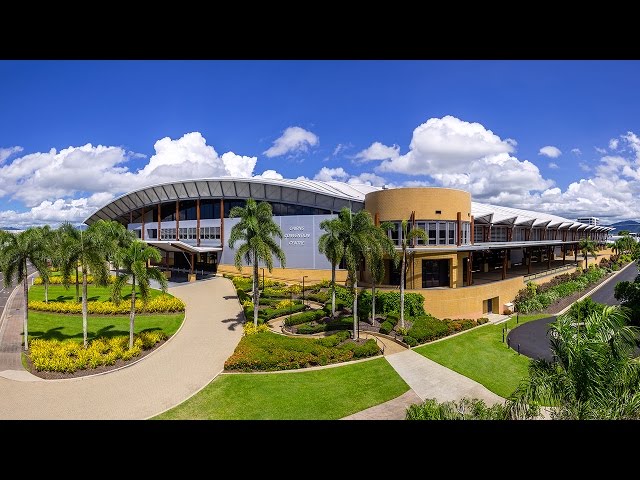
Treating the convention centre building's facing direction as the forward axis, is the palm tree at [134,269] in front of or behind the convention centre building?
in front

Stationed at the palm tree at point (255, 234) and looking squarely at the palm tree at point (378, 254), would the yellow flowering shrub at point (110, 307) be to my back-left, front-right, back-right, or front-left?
back-left

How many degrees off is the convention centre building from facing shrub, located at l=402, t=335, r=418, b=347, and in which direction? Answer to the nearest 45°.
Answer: approximately 45° to its left

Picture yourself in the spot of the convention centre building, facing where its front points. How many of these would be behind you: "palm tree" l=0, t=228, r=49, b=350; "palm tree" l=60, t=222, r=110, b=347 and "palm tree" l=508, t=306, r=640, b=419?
0

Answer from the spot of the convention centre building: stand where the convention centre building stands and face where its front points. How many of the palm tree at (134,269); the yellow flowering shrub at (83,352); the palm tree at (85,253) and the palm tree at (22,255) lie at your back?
0

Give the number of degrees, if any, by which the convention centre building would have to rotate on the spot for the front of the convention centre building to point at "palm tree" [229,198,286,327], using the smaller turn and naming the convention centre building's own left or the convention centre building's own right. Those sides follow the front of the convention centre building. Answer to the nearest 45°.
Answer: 0° — it already faces it

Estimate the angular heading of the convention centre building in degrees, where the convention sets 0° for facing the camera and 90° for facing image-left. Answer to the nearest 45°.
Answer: approximately 45°

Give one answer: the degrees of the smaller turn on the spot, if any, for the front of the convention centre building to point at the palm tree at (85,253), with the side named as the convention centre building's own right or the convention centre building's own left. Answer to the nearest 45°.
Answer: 0° — it already faces it

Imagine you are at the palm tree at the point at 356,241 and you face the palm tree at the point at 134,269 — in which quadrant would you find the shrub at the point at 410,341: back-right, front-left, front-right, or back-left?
back-left

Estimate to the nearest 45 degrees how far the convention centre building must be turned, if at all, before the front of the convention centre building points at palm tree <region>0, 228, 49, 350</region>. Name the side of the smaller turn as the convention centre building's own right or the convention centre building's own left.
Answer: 0° — it already faces it

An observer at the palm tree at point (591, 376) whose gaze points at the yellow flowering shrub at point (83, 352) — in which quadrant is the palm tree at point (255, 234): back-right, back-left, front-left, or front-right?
front-right

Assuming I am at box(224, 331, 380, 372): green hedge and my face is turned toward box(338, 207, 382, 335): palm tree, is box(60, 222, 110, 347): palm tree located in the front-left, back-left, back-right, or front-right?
back-left

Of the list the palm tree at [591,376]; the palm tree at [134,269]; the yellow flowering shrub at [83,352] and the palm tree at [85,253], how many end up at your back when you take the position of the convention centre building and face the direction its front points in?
0

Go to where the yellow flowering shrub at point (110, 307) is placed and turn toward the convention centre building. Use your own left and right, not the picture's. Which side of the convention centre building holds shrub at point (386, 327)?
right

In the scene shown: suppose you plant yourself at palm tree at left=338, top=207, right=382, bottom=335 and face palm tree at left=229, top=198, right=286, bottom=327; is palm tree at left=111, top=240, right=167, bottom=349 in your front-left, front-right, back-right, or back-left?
front-left

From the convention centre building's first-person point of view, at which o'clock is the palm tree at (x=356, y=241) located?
The palm tree is roughly at 11 o'clock from the convention centre building.
